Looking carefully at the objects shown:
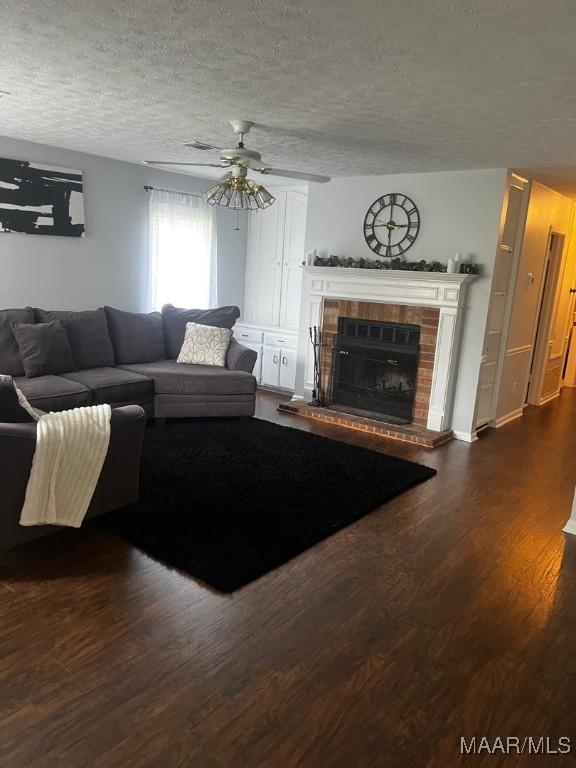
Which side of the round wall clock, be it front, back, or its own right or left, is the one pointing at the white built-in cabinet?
right

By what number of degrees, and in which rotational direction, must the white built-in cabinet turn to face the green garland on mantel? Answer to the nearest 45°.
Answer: approximately 90° to its left

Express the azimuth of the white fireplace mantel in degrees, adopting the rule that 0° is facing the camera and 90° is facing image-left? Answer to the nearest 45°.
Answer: approximately 45°

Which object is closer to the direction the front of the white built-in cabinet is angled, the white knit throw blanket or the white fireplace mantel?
the white knit throw blanket

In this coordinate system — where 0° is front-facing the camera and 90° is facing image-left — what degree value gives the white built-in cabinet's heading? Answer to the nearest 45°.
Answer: approximately 45°

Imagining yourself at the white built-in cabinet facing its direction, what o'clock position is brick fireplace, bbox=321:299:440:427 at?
The brick fireplace is roughly at 9 o'clock from the white built-in cabinet.

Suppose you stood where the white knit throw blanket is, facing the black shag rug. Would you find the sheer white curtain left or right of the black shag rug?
left

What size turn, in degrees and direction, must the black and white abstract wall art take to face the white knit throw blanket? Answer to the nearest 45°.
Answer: approximately 45° to its right

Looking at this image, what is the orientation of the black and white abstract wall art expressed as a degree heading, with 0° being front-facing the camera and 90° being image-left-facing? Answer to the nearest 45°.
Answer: approximately 315°
